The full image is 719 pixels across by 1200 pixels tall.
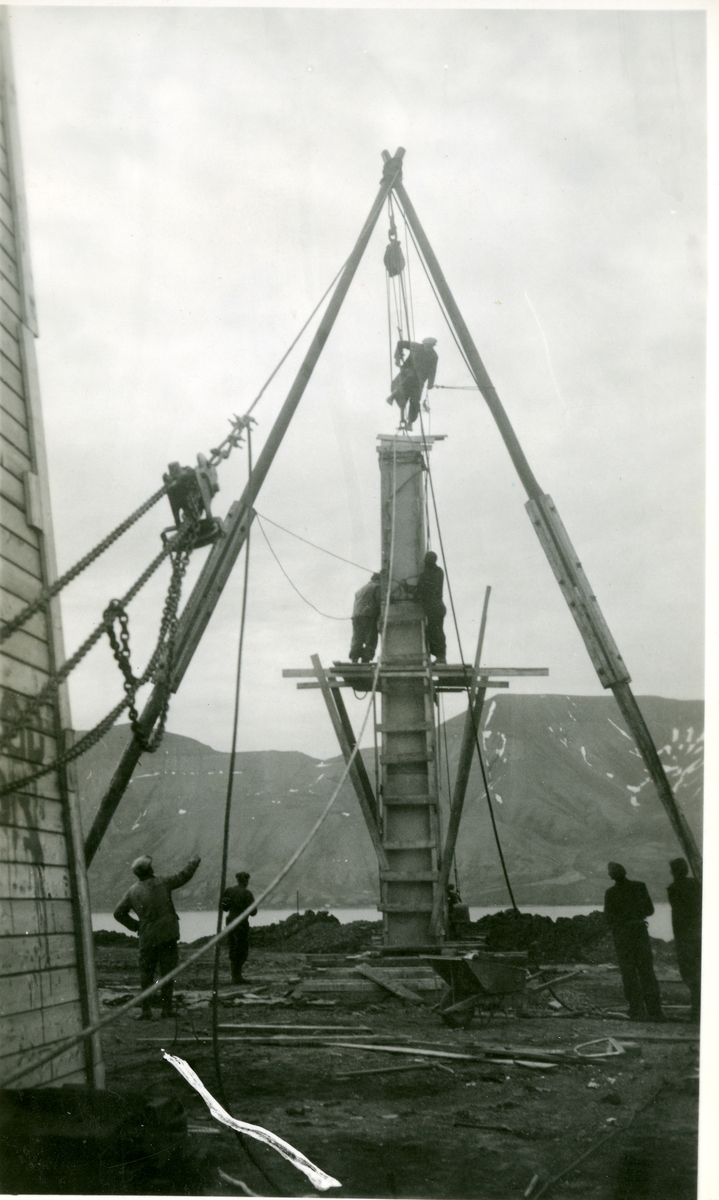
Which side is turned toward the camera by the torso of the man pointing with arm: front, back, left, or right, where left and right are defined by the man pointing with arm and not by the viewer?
back

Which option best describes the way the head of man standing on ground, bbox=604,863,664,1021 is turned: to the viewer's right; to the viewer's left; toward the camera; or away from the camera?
to the viewer's left

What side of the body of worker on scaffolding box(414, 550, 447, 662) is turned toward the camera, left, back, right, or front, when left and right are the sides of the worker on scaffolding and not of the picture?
left

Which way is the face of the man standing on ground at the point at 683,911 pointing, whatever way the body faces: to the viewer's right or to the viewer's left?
to the viewer's left

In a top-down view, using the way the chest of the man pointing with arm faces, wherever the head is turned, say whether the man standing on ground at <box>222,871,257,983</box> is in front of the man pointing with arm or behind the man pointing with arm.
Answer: in front

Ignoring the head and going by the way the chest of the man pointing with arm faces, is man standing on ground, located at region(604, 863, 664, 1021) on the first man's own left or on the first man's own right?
on the first man's own right

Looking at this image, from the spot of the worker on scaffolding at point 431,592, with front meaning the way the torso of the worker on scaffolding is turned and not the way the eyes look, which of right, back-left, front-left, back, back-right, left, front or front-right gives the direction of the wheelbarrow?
left
